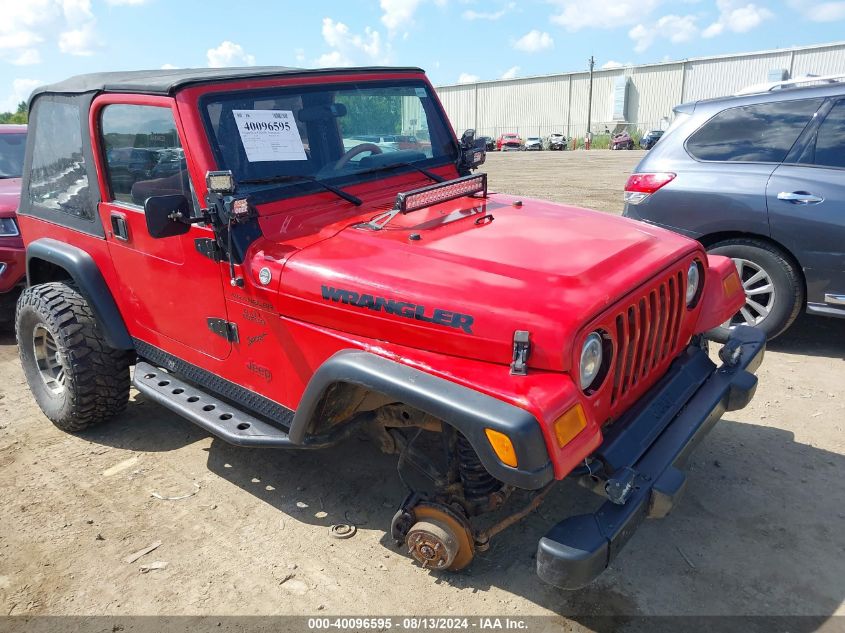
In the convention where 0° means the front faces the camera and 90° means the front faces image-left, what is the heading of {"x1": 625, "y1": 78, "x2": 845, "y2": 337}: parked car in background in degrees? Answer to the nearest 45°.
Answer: approximately 270°

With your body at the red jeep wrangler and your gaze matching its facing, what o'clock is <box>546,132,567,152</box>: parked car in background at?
The parked car in background is roughly at 8 o'clock from the red jeep wrangler.

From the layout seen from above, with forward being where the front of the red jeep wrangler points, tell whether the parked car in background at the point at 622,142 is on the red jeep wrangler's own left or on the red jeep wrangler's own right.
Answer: on the red jeep wrangler's own left

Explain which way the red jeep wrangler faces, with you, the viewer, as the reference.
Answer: facing the viewer and to the right of the viewer

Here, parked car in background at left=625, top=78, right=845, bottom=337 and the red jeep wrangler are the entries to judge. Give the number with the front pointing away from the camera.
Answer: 0

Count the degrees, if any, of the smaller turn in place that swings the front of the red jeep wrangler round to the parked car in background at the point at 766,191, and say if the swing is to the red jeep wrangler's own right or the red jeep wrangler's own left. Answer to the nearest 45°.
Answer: approximately 90° to the red jeep wrangler's own left

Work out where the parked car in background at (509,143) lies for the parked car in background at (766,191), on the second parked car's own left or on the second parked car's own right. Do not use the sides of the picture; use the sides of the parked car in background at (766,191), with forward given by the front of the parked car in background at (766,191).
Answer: on the second parked car's own left

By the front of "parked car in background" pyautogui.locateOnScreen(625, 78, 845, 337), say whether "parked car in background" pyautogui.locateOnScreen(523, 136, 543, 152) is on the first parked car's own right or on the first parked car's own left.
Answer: on the first parked car's own left

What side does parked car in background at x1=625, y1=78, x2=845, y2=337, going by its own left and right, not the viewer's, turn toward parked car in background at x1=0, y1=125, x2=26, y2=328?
back
